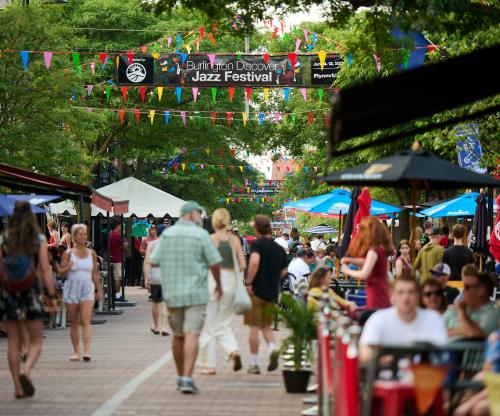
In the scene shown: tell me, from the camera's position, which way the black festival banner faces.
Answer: facing the viewer

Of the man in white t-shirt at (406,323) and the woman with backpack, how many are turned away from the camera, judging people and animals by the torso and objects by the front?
1

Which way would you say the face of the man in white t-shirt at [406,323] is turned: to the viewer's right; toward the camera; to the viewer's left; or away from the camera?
toward the camera

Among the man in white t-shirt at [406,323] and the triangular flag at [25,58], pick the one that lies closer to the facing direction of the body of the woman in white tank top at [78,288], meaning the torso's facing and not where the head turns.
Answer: the man in white t-shirt

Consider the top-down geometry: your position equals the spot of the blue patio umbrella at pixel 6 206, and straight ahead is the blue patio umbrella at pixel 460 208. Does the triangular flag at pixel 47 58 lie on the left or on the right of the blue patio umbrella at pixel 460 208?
left

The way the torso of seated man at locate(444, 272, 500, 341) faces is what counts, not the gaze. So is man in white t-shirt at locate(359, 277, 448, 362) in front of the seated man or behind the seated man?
in front

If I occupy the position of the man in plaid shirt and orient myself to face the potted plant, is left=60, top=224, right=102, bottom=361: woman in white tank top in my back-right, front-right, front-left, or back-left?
back-left

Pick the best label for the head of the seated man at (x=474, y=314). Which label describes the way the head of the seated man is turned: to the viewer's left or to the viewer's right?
to the viewer's left

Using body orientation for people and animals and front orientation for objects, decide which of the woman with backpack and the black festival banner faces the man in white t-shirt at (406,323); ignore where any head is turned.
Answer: the black festival banner

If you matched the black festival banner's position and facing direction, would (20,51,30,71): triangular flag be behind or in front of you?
in front

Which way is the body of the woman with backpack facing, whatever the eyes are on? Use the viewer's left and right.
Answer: facing away from the viewer

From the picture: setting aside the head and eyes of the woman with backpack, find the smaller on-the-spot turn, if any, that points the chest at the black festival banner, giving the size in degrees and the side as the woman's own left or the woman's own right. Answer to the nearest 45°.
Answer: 0° — they already face it

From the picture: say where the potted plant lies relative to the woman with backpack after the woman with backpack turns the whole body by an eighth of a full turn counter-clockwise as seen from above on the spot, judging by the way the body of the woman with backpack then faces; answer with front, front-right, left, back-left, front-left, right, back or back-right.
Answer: back-right

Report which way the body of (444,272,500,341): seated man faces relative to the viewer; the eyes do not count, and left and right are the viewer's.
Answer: facing the viewer and to the left of the viewer

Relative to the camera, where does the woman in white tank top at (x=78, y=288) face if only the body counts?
toward the camera

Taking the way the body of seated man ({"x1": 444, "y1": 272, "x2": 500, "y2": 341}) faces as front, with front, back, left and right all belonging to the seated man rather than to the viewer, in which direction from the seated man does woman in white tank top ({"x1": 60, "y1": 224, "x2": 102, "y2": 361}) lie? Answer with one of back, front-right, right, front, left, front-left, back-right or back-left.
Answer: right
